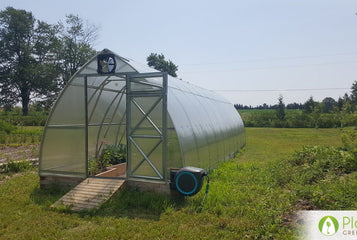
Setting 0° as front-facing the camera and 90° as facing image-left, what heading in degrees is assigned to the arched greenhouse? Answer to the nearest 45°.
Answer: approximately 45°

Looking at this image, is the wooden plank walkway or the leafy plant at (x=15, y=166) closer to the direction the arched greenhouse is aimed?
the wooden plank walkway

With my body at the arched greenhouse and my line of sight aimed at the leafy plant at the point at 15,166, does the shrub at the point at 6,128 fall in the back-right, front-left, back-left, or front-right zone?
front-right

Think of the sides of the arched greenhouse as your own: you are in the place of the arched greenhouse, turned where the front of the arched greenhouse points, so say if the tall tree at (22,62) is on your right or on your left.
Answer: on your right

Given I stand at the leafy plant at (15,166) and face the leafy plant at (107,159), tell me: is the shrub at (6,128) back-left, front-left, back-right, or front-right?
back-left

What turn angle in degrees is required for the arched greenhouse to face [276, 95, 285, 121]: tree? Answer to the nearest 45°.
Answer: approximately 180°

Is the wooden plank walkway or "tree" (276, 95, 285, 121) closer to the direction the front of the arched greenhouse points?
the wooden plank walkway

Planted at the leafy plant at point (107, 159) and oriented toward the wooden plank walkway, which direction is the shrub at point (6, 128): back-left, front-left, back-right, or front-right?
back-right

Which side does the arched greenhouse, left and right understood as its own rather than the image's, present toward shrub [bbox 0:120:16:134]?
right

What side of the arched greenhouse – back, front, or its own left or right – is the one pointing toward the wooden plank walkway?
front

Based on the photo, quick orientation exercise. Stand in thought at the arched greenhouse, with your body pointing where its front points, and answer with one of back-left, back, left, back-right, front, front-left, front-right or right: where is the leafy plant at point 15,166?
right
